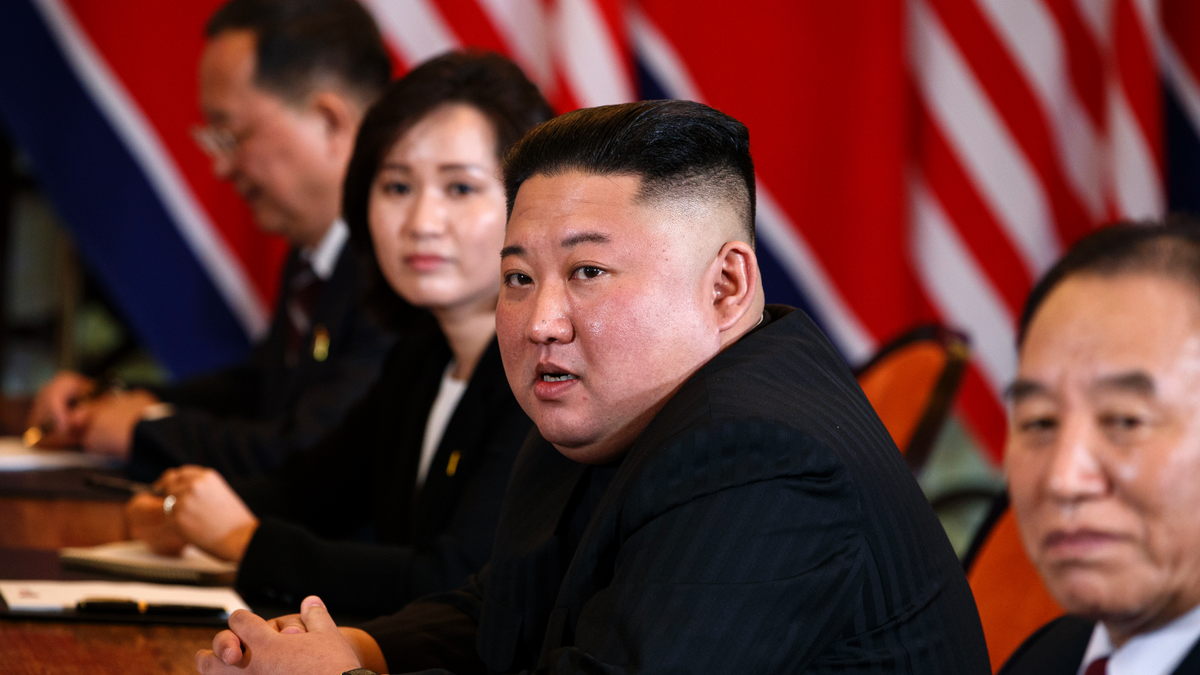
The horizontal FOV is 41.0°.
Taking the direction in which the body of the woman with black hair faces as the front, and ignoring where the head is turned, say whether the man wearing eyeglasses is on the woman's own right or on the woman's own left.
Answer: on the woman's own right

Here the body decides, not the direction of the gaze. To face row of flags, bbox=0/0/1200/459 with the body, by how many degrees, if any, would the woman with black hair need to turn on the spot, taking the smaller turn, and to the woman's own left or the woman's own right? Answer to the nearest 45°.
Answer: approximately 180°

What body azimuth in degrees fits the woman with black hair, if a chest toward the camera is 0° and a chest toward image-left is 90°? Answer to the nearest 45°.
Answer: approximately 45°

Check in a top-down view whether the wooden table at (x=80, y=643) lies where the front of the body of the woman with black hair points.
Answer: yes
